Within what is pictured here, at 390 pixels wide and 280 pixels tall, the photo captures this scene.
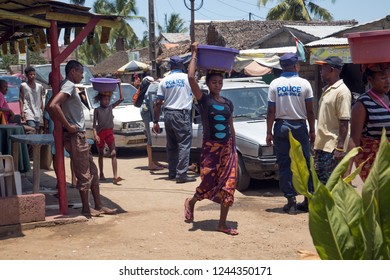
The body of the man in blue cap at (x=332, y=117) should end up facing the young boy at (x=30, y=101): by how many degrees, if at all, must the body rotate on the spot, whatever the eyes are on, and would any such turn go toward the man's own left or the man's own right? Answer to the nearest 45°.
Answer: approximately 45° to the man's own right

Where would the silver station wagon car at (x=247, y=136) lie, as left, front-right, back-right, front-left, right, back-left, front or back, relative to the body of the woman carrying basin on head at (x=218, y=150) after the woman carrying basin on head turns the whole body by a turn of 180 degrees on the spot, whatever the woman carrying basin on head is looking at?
front-right

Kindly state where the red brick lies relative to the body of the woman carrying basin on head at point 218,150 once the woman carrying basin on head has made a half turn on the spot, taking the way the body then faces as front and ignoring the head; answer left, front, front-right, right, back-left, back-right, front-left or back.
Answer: front-left

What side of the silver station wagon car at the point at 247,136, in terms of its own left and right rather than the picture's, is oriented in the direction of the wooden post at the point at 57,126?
right

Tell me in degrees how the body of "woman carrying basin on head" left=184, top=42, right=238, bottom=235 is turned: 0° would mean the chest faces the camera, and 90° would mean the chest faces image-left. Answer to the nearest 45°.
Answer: approximately 315°

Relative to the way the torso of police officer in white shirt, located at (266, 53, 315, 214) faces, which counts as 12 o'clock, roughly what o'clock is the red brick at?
The red brick is roughly at 8 o'clock from the police officer in white shirt.

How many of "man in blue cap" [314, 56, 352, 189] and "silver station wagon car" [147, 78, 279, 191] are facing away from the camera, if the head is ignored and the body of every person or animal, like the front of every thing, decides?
0

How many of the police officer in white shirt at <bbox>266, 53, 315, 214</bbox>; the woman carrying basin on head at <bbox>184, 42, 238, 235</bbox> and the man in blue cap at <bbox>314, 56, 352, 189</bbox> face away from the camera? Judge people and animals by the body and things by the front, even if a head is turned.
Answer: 1

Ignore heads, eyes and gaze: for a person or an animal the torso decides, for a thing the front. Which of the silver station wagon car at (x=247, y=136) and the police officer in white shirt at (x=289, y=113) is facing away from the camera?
the police officer in white shirt

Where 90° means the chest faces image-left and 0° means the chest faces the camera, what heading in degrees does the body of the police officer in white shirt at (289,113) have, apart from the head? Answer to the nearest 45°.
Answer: approximately 180°

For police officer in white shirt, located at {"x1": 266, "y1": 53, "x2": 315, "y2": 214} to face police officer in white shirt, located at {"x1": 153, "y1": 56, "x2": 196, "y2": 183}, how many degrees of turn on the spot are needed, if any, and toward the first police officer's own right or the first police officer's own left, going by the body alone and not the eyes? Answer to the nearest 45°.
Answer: approximately 45° to the first police officer's own left

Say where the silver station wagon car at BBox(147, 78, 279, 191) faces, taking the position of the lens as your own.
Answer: facing the viewer and to the right of the viewer
